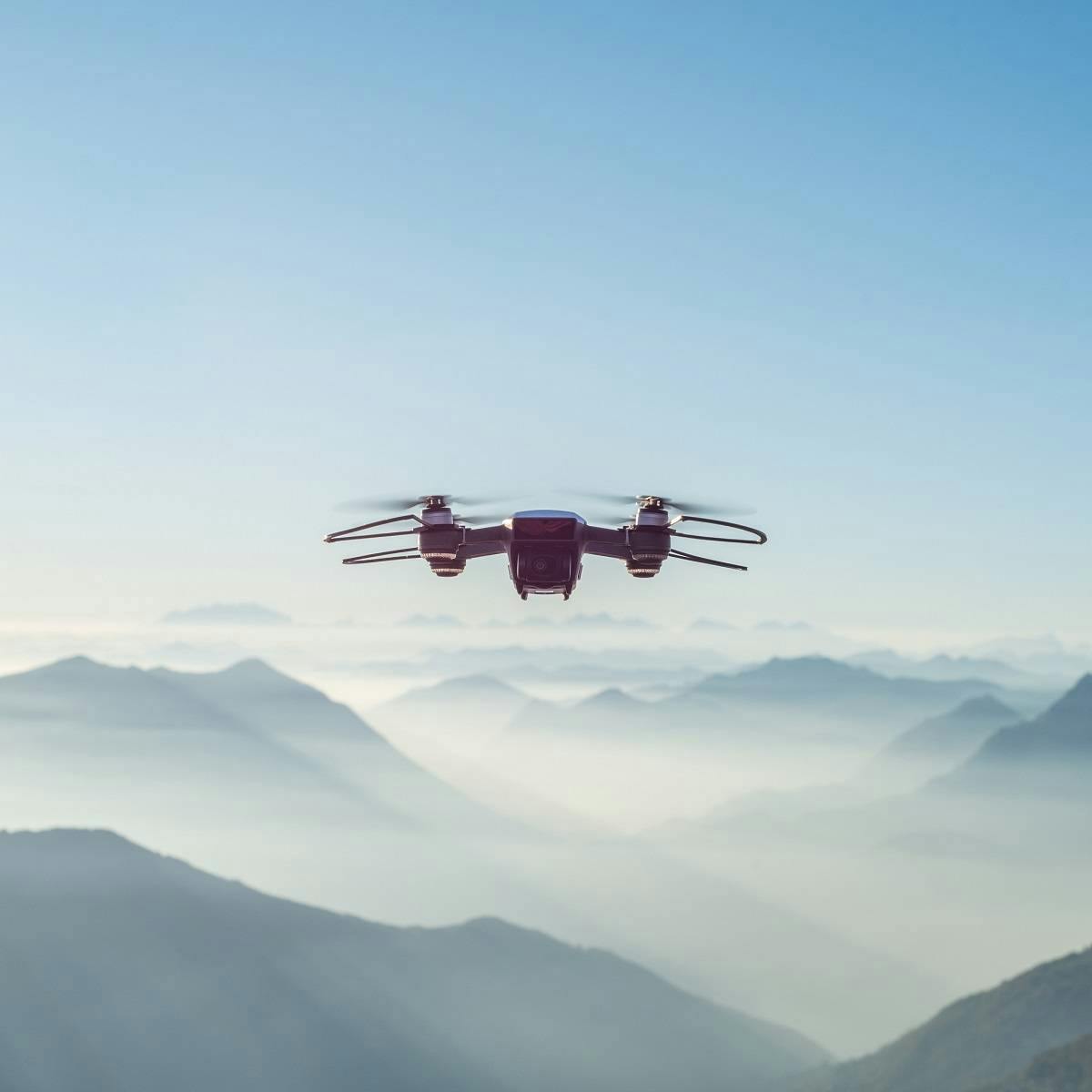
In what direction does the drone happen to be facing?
toward the camera
